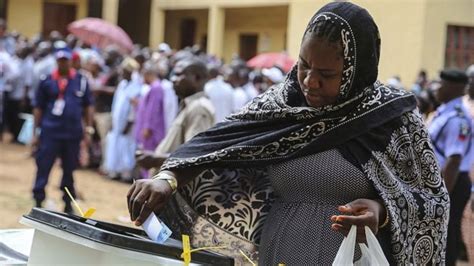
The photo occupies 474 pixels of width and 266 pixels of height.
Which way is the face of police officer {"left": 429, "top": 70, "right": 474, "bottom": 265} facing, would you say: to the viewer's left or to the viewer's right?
to the viewer's left

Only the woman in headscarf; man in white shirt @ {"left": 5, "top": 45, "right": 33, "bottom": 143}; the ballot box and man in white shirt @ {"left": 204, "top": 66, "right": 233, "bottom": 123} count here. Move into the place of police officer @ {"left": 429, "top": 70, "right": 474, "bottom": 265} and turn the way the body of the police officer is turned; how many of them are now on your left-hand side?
2

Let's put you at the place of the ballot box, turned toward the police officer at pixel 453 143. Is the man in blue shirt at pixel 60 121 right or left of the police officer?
left

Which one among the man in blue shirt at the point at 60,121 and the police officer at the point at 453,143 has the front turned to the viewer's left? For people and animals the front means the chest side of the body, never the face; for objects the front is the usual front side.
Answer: the police officer

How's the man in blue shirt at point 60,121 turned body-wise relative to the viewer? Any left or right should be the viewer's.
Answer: facing the viewer

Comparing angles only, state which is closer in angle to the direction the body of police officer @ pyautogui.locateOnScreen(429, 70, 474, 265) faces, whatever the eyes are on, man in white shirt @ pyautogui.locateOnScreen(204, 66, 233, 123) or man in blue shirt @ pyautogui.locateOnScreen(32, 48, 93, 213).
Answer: the man in blue shirt

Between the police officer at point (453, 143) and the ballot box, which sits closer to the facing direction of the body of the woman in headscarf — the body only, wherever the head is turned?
the ballot box

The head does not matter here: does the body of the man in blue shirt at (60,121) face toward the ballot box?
yes

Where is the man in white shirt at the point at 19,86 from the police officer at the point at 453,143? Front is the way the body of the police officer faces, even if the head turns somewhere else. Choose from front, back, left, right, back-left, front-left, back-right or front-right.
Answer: front-right

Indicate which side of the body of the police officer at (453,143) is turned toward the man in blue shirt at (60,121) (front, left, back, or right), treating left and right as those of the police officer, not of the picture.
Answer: front

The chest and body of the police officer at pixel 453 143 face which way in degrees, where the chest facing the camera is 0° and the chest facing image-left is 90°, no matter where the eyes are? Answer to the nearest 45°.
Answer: approximately 90°

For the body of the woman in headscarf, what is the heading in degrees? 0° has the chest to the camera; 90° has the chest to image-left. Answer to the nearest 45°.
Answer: approximately 45°

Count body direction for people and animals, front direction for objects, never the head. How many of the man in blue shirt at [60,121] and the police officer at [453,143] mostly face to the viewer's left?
1

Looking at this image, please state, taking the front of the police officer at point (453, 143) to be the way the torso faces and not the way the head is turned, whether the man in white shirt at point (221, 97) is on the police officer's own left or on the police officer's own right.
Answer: on the police officer's own right

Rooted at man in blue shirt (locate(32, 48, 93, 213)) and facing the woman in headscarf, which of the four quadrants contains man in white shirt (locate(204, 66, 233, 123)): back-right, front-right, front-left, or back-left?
back-left
